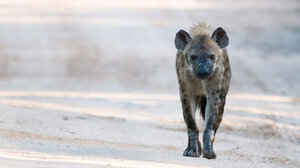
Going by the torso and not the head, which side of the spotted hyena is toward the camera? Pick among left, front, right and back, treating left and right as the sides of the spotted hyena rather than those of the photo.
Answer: front
